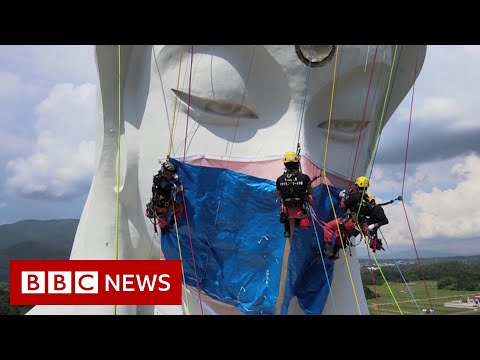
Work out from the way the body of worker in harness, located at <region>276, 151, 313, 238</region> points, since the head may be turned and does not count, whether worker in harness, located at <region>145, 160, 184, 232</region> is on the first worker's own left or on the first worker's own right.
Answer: on the first worker's own left

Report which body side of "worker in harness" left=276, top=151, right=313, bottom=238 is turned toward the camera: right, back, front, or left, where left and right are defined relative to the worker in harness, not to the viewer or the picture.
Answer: back

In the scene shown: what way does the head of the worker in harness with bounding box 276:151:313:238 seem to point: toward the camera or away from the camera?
away from the camera
